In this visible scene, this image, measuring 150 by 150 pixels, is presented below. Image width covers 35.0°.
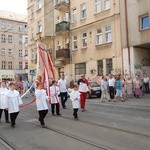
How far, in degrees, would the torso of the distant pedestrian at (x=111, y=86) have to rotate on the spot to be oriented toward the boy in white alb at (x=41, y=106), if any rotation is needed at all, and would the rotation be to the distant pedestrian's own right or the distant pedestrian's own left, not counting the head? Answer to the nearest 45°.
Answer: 0° — they already face them

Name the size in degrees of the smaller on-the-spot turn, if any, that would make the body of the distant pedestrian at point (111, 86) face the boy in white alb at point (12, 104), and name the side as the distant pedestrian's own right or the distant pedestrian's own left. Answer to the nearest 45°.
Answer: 0° — they already face them

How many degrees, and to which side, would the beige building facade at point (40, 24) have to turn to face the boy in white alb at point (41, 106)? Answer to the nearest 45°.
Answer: approximately 45° to its left

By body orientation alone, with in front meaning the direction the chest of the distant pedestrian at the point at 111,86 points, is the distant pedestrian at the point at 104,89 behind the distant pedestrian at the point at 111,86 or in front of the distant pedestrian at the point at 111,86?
in front

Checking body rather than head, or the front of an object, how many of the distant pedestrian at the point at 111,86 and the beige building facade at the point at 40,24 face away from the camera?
0

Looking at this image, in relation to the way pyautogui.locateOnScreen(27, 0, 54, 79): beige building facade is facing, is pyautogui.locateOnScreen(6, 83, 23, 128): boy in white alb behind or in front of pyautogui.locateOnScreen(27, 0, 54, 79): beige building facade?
in front

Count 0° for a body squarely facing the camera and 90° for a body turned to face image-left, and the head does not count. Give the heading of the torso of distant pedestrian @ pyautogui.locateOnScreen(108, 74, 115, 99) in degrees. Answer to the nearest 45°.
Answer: approximately 0°

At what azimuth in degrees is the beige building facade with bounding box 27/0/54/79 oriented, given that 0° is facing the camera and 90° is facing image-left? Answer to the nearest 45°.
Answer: approximately 45°

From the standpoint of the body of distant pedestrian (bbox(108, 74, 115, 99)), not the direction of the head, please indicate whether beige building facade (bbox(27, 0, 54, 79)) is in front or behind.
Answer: behind
